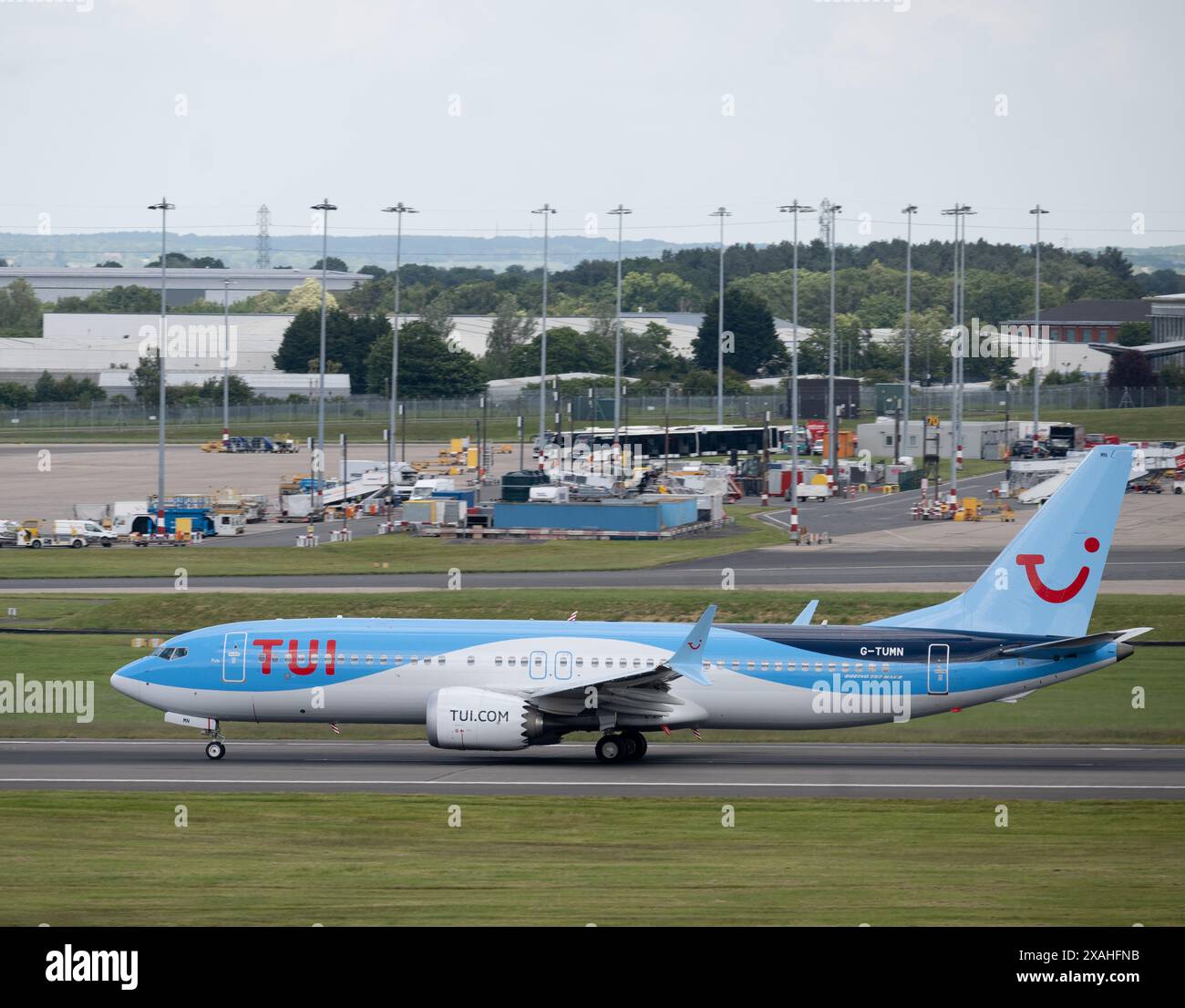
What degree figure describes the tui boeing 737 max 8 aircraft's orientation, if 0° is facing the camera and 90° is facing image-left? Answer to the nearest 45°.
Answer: approximately 90°
